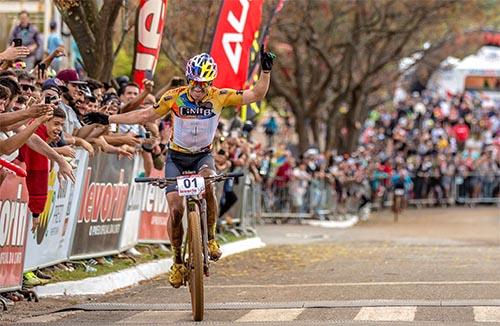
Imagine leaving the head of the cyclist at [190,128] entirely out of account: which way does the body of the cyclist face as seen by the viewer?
toward the camera

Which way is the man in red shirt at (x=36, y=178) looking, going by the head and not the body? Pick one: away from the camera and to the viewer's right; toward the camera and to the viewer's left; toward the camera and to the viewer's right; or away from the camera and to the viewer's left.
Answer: toward the camera and to the viewer's right

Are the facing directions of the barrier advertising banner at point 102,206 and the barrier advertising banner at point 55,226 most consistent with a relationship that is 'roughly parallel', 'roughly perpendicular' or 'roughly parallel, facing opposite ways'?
roughly parallel

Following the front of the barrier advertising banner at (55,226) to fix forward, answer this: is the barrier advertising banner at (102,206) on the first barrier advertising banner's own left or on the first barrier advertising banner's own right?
on the first barrier advertising banner's own left

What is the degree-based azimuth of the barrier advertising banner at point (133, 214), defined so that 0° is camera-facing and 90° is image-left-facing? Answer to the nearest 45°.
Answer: approximately 315°

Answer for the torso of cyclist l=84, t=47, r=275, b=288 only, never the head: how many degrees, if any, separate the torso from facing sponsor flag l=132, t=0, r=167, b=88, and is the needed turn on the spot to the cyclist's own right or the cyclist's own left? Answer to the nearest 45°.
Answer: approximately 180°

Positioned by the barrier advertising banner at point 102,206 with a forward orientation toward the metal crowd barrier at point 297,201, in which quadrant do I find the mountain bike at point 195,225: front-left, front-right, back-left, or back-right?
back-right

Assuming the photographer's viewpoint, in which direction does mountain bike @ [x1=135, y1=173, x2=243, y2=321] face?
facing the viewer

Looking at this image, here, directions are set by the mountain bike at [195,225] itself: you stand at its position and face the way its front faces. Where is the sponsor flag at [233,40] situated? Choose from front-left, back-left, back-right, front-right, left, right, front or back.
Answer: back

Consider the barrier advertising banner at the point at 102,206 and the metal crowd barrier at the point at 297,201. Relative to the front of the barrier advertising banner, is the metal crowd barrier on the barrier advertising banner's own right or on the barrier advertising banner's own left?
on the barrier advertising banner's own left

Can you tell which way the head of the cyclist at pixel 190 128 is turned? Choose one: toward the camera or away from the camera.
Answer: toward the camera
